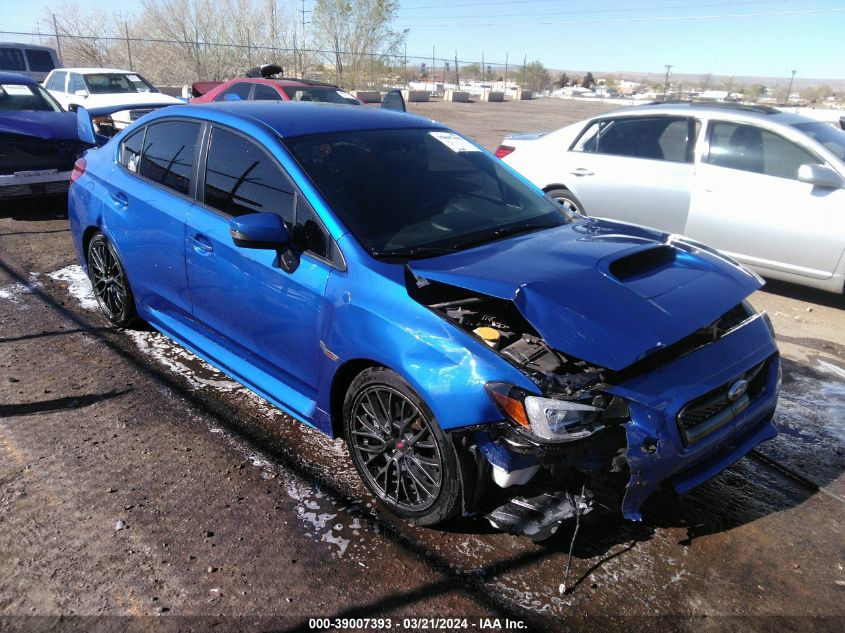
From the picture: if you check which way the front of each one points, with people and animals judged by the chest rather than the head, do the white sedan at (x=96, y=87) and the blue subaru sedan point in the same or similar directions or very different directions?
same or similar directions

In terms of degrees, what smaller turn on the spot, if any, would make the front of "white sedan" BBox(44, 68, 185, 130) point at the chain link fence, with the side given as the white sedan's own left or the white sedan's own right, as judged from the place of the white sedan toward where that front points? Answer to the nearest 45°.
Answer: approximately 135° to the white sedan's own left

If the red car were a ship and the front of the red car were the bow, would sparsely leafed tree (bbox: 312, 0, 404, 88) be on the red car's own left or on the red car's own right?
on the red car's own left

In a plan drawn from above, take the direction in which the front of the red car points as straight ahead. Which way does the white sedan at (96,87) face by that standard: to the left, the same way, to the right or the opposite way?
the same way

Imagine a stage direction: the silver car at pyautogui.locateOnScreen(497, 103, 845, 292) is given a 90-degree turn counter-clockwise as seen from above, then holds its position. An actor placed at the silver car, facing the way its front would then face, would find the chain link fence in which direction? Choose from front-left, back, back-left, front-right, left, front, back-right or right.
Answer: left

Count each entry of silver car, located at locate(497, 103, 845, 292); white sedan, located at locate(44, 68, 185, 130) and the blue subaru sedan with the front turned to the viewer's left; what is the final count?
0

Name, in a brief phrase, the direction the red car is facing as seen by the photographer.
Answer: facing the viewer and to the right of the viewer

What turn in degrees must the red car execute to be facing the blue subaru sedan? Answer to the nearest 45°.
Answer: approximately 45° to its right

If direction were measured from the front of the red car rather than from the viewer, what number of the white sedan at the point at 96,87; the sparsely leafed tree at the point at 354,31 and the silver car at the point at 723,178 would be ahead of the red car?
1

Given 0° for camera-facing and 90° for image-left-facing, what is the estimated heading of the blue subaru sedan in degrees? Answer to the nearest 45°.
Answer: approximately 315°

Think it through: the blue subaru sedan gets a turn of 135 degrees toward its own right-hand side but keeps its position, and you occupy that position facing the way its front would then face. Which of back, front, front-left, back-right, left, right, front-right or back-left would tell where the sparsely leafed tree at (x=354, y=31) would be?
right

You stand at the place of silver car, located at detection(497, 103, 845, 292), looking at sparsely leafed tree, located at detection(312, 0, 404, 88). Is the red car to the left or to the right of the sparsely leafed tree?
left

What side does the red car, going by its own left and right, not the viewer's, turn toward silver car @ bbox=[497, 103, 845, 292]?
front

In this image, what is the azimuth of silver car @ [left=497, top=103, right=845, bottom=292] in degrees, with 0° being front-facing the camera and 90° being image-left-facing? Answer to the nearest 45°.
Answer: approximately 315°

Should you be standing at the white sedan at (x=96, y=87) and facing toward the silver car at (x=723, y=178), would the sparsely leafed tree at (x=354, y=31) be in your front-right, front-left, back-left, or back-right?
back-left

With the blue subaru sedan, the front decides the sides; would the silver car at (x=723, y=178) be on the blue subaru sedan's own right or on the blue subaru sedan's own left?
on the blue subaru sedan's own left

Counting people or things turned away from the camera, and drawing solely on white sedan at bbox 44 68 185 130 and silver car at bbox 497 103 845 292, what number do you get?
0

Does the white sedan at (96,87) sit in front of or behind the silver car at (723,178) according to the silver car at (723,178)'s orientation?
behind
